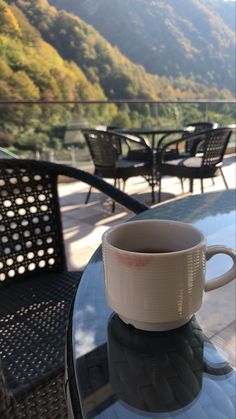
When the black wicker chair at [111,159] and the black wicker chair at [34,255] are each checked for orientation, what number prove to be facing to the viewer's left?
0

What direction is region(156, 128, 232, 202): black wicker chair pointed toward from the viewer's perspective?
to the viewer's left

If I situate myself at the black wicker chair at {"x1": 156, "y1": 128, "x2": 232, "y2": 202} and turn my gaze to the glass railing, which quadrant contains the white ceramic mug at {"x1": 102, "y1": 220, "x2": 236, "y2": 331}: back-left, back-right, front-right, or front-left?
back-left

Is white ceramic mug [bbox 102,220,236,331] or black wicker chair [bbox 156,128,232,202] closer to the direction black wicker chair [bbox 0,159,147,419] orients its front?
the white ceramic mug

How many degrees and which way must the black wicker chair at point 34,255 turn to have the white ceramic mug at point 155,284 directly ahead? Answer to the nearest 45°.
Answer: approximately 45° to its right

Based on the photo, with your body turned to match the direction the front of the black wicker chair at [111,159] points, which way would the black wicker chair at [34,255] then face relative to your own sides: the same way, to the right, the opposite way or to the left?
to the right

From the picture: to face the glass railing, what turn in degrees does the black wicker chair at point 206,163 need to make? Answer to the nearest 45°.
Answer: approximately 45° to its right

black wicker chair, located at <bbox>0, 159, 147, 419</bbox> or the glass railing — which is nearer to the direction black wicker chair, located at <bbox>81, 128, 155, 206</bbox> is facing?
the glass railing

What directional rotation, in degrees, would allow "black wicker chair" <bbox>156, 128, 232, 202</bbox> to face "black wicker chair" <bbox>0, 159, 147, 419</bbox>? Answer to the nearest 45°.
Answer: approximately 90° to its left

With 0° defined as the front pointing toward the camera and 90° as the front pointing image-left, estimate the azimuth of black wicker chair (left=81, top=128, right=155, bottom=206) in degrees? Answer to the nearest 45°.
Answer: approximately 225°

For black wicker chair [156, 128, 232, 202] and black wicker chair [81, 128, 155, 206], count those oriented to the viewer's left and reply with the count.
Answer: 1

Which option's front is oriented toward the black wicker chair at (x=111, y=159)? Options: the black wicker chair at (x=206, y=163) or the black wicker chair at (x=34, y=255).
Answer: the black wicker chair at (x=206, y=163)
